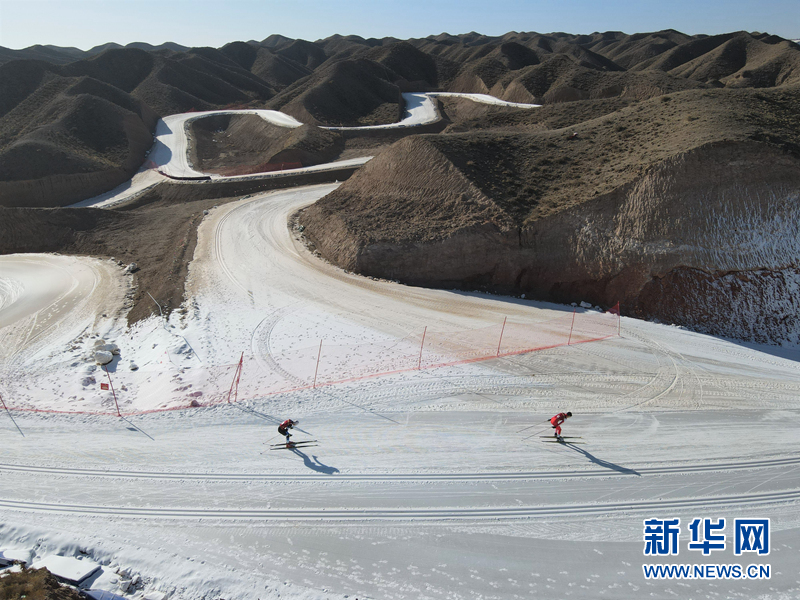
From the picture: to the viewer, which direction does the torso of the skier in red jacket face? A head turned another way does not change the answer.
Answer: to the viewer's right

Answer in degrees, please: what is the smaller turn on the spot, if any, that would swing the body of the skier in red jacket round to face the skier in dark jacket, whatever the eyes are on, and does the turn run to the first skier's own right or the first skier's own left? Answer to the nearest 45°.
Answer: approximately 180°

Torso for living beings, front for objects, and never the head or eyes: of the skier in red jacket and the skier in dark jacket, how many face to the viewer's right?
2

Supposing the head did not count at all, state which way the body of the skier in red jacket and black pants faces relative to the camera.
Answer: to the viewer's right

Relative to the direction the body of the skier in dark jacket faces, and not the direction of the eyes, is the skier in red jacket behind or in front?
in front
